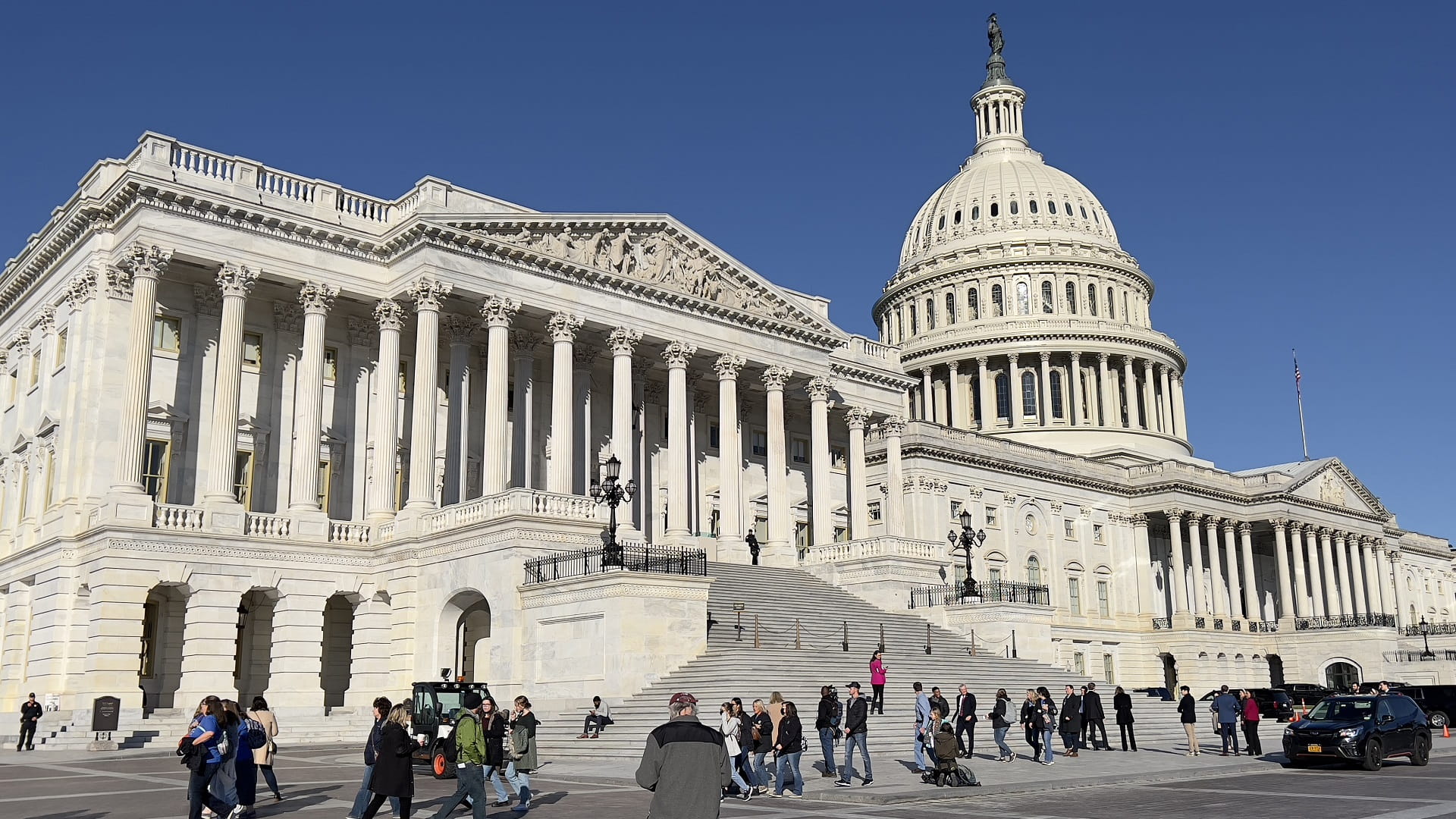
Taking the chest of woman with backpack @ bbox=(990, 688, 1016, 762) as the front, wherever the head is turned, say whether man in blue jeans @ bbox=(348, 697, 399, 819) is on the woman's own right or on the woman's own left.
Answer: on the woman's own left

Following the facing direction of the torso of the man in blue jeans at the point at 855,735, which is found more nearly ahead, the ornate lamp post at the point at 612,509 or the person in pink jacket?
the ornate lamp post

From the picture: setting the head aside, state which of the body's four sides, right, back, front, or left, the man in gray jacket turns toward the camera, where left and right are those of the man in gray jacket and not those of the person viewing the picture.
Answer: back

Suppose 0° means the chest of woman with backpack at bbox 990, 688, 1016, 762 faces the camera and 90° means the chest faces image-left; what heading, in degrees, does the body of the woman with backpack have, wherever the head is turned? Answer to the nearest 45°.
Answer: approximately 90°

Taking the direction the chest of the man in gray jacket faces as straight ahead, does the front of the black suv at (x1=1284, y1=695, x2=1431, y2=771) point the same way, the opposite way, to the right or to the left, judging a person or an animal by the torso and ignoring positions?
to the left

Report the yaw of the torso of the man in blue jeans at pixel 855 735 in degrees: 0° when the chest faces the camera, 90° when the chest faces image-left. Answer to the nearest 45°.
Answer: approximately 90°

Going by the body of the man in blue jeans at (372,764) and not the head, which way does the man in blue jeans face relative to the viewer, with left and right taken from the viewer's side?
facing to the left of the viewer

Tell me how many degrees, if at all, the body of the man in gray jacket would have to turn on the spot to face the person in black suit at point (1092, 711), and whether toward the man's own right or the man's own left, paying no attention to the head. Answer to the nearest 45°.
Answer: approximately 45° to the man's own right

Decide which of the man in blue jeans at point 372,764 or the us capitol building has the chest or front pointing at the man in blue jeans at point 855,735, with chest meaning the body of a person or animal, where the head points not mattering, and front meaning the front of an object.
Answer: the us capitol building
